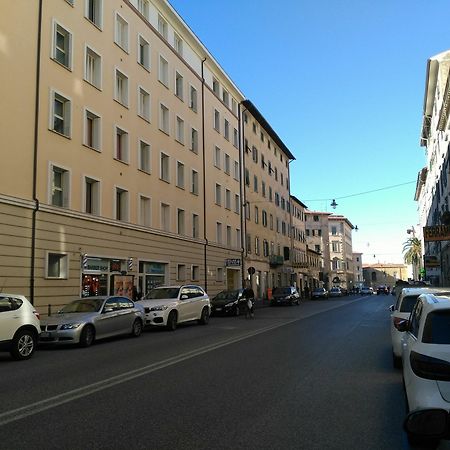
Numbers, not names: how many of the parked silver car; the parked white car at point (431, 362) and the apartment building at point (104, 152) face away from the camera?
1

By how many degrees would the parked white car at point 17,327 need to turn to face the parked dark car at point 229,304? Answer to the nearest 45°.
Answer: approximately 180°

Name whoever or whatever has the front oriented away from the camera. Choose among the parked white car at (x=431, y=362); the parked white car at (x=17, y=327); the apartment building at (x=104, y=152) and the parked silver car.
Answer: the parked white car at (x=431, y=362)

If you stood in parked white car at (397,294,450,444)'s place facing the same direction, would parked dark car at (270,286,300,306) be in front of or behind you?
in front

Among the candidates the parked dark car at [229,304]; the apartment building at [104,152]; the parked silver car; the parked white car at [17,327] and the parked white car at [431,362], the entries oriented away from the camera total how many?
1

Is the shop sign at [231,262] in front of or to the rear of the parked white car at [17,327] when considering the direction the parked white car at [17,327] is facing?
to the rear

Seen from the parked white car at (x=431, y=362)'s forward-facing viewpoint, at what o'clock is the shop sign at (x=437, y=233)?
The shop sign is roughly at 12 o'clock from the parked white car.

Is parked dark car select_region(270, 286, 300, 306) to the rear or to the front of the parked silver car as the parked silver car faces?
to the rear

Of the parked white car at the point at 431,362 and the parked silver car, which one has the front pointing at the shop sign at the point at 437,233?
the parked white car

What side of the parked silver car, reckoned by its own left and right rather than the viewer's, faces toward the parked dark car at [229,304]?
back

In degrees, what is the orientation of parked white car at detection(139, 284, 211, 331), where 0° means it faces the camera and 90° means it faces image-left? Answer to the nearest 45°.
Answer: approximately 45°

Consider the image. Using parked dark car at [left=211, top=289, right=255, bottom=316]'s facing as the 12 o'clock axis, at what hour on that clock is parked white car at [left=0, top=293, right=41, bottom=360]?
The parked white car is roughly at 11 o'clock from the parked dark car.

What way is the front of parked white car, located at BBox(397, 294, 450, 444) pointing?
away from the camera

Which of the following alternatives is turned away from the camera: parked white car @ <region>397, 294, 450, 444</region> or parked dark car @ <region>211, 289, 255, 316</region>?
the parked white car

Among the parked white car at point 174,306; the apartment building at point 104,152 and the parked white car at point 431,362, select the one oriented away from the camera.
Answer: the parked white car at point 431,362

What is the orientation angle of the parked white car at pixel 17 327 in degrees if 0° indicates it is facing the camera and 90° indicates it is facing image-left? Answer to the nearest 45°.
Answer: approximately 45°

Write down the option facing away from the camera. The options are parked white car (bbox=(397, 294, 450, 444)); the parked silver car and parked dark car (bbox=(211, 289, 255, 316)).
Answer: the parked white car

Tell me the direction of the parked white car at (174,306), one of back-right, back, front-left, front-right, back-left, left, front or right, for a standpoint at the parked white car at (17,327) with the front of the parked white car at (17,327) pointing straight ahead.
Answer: back

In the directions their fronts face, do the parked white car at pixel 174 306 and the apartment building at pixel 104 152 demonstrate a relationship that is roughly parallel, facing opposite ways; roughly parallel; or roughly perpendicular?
roughly perpendicular
